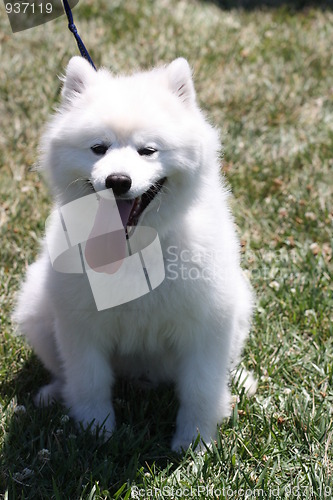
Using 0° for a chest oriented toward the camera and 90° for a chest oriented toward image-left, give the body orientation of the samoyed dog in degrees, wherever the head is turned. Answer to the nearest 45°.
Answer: approximately 0°
